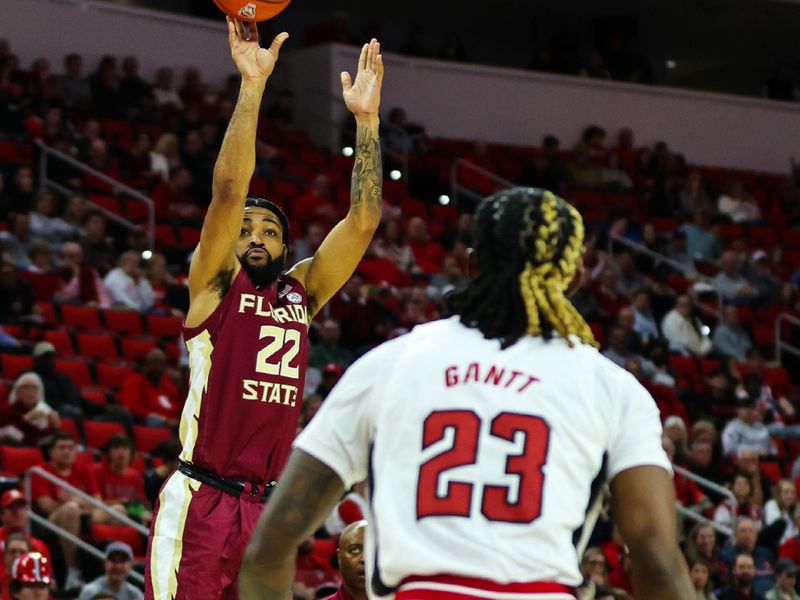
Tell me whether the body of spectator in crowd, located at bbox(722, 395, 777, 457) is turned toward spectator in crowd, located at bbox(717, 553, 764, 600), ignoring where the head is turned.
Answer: yes

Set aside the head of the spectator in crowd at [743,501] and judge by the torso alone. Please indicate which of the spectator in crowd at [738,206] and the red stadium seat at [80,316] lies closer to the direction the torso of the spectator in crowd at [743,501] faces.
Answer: the red stadium seat

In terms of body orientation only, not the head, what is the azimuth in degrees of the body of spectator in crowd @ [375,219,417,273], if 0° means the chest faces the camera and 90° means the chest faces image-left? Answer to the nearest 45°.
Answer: approximately 315°

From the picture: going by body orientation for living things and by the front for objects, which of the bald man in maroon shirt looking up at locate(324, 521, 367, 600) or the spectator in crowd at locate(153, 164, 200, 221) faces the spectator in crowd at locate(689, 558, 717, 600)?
the spectator in crowd at locate(153, 164, 200, 221)

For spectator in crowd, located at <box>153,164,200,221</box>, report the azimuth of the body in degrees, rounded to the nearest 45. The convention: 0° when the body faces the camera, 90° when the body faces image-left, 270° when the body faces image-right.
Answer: approximately 315°

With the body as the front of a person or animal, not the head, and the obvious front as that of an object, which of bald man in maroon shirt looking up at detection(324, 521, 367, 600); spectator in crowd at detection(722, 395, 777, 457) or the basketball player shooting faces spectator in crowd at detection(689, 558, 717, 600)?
spectator in crowd at detection(722, 395, 777, 457)
